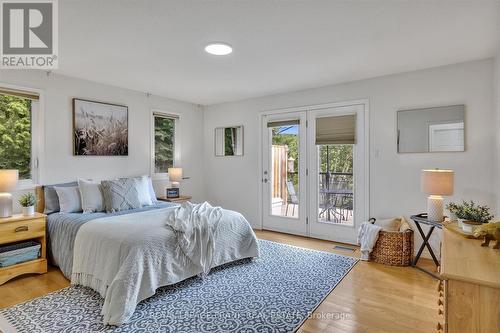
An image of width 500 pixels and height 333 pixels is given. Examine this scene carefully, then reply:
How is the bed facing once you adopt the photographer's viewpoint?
facing the viewer and to the right of the viewer

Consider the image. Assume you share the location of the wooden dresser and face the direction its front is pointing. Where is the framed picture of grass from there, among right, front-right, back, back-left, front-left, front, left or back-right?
front

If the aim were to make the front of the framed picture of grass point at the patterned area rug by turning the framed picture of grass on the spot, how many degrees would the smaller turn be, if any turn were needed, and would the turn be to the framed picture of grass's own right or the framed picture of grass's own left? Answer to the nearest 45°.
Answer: approximately 45° to the framed picture of grass's own right

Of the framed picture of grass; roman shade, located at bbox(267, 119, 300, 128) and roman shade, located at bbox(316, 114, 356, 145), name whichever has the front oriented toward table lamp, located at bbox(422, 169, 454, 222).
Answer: the framed picture of grass

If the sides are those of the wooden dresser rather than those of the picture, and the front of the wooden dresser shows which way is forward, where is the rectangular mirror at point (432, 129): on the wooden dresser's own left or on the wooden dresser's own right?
on the wooden dresser's own right

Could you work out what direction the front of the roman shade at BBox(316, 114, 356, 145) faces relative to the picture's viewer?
facing the viewer and to the left of the viewer

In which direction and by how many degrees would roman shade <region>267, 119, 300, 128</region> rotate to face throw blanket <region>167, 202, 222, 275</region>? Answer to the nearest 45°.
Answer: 0° — it already faces it

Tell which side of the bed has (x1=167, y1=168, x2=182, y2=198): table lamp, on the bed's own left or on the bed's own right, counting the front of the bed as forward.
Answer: on the bed's own left

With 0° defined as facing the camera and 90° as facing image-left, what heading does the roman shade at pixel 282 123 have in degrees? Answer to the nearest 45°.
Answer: approximately 45°

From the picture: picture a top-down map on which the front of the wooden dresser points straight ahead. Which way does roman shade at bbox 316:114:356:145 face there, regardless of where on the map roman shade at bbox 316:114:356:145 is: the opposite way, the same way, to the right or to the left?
to the left

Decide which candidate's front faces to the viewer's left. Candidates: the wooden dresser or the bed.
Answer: the wooden dresser

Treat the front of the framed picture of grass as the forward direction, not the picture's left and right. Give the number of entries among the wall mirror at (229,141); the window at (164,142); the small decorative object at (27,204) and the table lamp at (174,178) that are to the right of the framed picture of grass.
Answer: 1

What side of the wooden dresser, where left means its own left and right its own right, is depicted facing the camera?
left

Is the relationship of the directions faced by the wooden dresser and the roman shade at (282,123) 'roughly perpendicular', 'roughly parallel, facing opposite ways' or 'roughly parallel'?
roughly perpendicular

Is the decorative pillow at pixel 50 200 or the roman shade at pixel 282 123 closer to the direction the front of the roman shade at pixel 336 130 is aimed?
the decorative pillow

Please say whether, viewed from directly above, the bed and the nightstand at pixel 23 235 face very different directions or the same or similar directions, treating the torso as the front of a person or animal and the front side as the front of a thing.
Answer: same or similar directions

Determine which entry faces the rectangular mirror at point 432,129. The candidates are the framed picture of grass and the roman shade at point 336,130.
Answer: the framed picture of grass
